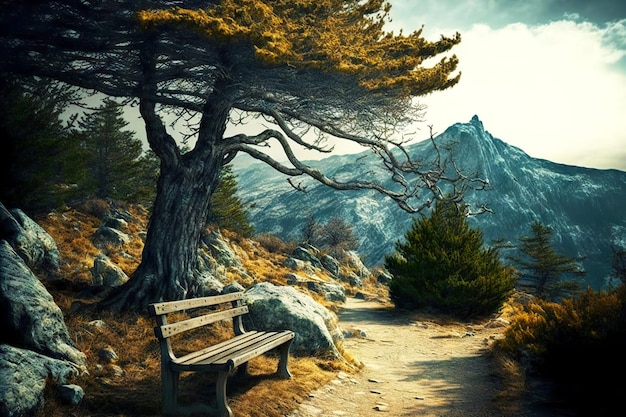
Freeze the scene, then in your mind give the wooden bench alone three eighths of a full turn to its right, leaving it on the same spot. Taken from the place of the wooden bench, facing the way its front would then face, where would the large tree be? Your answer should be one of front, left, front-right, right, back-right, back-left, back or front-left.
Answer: right

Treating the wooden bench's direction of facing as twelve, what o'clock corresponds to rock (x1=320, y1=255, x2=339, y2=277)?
The rock is roughly at 8 o'clock from the wooden bench.

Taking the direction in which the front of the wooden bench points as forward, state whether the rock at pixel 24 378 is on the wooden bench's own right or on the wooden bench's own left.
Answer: on the wooden bench's own right

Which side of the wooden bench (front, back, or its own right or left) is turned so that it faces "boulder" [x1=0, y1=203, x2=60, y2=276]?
back

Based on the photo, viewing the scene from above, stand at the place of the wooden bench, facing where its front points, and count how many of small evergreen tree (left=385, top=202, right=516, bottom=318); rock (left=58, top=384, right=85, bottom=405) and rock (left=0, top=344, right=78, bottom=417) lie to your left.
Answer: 1

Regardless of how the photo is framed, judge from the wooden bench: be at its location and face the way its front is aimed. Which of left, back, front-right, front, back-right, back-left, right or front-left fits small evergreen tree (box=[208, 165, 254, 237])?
back-left

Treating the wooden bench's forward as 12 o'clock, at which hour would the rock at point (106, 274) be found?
The rock is roughly at 7 o'clock from the wooden bench.

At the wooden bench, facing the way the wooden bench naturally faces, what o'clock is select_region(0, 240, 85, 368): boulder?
The boulder is roughly at 5 o'clock from the wooden bench.

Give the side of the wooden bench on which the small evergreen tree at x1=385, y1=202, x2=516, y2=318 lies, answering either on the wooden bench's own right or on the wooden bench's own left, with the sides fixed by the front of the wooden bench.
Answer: on the wooden bench's own left

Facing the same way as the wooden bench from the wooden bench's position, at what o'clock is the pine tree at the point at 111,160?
The pine tree is roughly at 7 o'clock from the wooden bench.

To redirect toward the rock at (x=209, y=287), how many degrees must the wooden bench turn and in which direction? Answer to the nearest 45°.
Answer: approximately 135° to its left

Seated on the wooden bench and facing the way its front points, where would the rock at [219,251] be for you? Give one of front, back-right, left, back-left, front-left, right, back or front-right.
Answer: back-left

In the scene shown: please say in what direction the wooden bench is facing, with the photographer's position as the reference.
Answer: facing the viewer and to the right of the viewer
